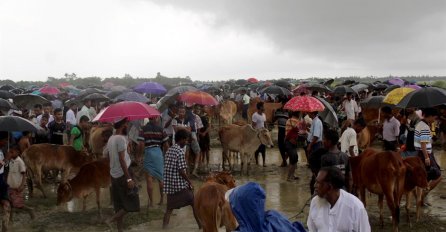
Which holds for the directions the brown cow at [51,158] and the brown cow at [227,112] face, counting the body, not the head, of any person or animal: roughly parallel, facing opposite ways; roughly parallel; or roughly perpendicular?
roughly perpendicular

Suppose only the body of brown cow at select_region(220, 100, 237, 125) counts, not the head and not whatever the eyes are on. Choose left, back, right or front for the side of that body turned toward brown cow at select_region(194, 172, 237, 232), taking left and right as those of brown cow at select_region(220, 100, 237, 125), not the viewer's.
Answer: front

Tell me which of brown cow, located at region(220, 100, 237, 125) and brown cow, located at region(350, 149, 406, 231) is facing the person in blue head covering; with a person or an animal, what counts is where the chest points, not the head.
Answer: brown cow, located at region(220, 100, 237, 125)

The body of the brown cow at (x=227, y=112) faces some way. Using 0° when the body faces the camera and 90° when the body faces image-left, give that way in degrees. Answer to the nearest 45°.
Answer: approximately 0°

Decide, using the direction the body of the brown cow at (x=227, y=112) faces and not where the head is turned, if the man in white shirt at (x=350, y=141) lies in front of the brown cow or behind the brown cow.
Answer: in front

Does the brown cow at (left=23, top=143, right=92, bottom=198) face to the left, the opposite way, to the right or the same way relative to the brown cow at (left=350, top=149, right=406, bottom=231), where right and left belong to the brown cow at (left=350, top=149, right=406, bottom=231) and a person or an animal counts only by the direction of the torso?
to the right

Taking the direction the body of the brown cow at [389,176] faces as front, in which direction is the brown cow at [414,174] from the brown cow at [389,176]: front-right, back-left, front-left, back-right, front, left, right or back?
right

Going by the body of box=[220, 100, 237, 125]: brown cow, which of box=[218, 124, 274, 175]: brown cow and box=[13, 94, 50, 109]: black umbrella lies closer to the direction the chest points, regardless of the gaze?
the brown cow
